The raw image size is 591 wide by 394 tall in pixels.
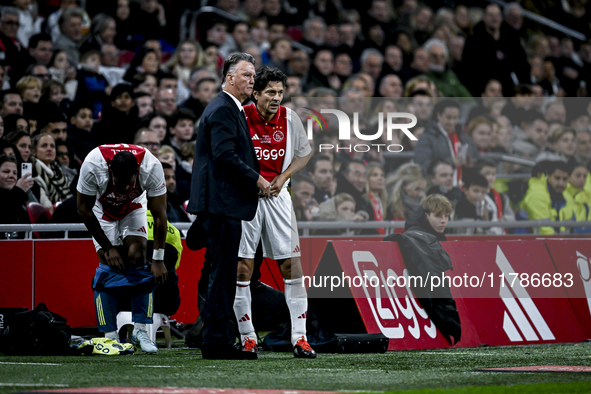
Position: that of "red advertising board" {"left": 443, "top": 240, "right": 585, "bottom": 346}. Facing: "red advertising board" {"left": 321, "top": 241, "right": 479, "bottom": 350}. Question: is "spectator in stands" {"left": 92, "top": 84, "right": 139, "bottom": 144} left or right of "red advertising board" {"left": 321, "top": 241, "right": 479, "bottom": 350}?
right

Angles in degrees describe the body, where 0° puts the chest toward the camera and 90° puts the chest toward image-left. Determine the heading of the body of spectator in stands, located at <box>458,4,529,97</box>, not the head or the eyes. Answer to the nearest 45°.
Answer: approximately 0°

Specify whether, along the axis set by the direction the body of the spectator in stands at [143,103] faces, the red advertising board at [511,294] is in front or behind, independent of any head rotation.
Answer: in front

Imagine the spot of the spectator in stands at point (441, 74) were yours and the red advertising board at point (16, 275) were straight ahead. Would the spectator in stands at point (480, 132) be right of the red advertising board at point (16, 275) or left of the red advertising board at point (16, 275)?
left

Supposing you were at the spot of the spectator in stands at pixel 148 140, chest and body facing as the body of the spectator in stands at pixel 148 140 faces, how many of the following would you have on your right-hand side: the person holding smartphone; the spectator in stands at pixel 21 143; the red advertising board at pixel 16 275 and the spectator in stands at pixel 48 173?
4

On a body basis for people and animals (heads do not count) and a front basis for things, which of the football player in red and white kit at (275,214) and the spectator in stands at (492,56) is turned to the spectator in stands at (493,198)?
the spectator in stands at (492,56)

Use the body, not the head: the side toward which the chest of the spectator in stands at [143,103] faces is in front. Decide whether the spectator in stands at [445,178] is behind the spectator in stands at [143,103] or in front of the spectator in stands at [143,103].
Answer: in front

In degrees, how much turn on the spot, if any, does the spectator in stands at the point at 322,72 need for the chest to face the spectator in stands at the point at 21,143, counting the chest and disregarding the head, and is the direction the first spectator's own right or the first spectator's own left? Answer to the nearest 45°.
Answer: approximately 90° to the first spectator's own right
